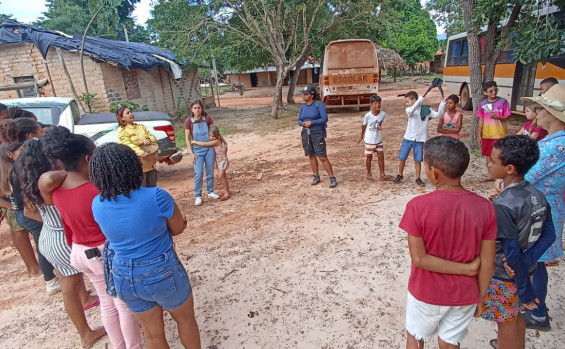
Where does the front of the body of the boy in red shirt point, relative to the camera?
away from the camera

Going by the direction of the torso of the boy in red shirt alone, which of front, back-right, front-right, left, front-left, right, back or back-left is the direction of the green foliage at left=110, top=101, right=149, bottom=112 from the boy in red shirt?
front-left

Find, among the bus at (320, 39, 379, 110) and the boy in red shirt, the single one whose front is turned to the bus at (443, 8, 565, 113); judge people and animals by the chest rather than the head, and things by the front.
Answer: the boy in red shirt

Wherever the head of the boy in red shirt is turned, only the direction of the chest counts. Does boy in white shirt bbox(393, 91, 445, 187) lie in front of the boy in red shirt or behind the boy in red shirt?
in front

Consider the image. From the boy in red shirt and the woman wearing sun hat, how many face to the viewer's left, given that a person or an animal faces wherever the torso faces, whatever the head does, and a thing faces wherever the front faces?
1

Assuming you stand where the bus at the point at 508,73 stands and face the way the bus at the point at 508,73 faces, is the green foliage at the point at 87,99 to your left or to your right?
on your right

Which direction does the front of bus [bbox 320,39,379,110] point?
away from the camera

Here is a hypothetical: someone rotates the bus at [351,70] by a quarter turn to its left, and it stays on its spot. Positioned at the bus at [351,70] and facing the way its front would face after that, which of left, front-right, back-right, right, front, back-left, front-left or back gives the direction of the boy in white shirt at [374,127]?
left

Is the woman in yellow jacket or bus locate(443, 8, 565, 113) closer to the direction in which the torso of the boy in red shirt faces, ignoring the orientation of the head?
the bus

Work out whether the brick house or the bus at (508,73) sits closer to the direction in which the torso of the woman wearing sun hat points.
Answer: the brick house

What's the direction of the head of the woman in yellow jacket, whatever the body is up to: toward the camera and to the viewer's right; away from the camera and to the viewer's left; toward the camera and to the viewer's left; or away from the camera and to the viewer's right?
toward the camera and to the viewer's right

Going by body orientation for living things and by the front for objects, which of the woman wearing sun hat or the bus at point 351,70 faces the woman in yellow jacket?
the woman wearing sun hat
